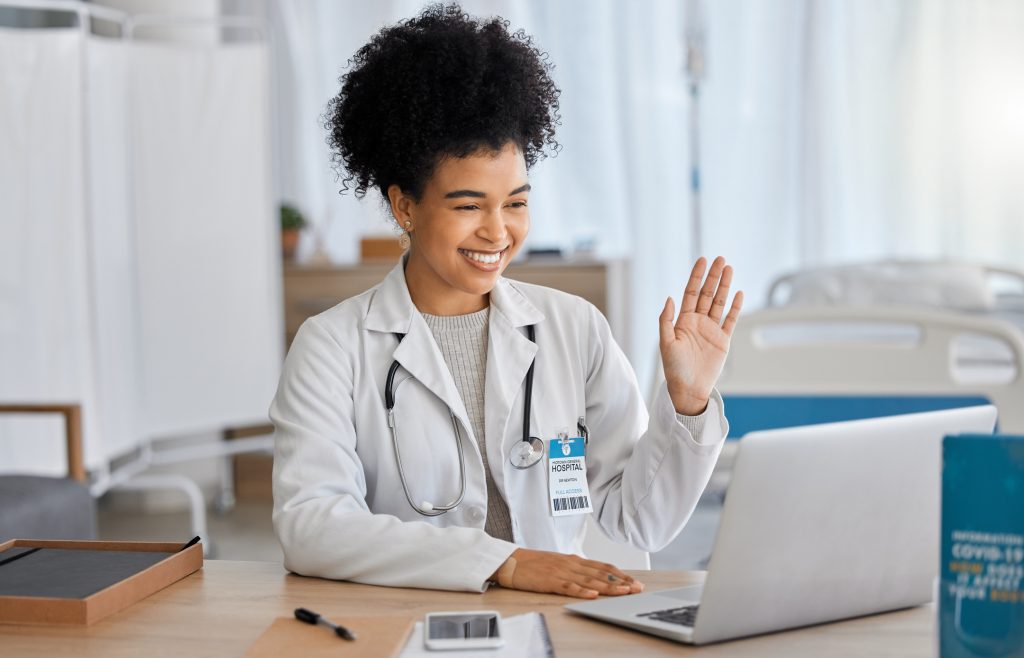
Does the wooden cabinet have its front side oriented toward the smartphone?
yes

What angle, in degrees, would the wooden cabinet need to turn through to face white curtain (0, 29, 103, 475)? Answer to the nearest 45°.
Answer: approximately 45° to its right

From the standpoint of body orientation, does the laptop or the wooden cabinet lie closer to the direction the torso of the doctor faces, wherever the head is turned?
the laptop

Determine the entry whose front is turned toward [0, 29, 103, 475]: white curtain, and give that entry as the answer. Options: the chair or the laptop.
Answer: the laptop

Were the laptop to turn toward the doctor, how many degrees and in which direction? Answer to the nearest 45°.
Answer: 0° — it already faces them

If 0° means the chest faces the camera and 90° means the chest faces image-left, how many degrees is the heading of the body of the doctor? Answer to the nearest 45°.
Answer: approximately 315°
